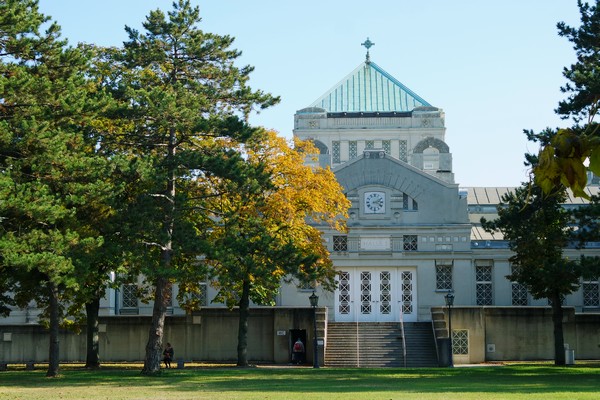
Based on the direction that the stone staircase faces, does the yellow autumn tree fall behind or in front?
in front

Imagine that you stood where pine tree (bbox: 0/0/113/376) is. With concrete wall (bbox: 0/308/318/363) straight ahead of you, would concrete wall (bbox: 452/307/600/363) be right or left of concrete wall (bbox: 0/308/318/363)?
right

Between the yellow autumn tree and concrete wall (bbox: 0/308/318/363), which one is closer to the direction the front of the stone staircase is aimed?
the yellow autumn tree

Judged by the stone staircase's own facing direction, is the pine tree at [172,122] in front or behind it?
in front

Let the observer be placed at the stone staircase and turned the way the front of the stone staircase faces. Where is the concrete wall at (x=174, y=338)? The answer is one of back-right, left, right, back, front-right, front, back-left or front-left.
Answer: right

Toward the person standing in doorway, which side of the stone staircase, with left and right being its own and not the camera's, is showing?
right

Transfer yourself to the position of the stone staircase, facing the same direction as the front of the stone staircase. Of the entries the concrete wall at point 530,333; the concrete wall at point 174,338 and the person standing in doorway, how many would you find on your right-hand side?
2

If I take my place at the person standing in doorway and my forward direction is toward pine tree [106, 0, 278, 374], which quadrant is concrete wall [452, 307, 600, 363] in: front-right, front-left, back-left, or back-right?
back-left

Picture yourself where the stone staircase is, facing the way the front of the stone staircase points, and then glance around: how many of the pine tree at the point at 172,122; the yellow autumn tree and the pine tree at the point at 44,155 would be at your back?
0

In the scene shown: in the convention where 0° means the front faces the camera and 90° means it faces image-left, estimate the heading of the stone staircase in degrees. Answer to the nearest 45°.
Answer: approximately 0°
